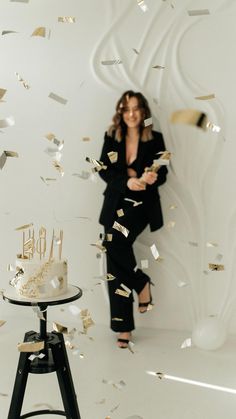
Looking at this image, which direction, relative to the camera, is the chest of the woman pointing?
toward the camera

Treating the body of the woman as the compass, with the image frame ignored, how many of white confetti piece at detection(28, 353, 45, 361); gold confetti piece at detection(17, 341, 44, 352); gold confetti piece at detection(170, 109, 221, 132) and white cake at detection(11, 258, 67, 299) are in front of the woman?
4

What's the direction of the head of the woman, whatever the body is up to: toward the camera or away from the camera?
toward the camera

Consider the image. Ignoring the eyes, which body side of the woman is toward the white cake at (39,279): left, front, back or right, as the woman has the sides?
front

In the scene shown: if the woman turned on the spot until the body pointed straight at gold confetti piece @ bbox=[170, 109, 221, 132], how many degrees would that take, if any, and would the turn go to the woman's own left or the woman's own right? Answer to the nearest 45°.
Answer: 0° — they already face it

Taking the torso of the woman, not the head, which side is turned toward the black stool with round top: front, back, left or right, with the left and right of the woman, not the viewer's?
front

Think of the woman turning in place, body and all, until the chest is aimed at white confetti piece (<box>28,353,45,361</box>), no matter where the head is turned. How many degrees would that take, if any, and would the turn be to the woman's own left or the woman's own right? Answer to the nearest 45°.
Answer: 0° — they already face it

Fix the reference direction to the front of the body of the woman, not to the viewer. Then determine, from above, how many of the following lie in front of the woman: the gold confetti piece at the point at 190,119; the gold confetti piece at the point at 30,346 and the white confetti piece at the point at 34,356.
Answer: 3
